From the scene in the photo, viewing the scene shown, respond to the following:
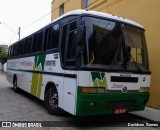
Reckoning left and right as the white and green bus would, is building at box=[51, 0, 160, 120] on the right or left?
on its left

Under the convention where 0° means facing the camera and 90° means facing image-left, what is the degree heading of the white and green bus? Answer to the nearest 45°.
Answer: approximately 315°
